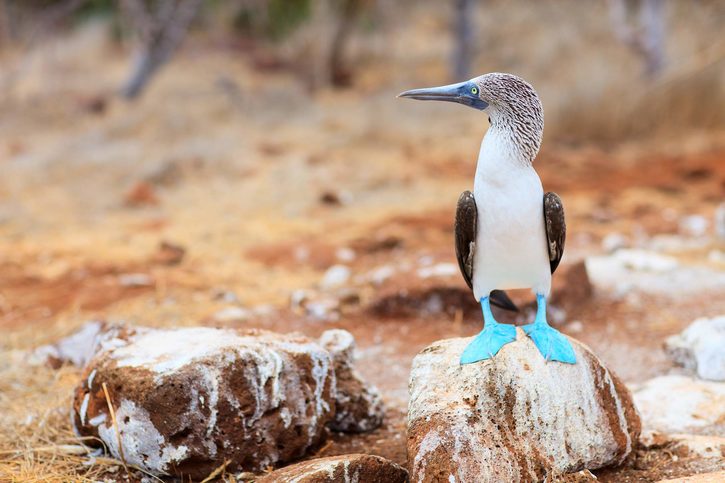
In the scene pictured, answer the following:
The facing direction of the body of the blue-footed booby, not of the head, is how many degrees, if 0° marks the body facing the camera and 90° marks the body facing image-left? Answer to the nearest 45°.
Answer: approximately 0°

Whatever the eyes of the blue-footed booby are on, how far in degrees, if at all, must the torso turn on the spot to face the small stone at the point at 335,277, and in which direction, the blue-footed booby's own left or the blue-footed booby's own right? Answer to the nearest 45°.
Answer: approximately 180°

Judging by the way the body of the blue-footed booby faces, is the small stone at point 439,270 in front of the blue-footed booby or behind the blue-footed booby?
behind

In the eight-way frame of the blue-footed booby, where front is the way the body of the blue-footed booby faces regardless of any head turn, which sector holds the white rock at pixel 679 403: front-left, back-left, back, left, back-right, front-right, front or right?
back-left

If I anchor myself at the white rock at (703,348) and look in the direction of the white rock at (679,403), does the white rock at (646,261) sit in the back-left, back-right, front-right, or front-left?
back-right

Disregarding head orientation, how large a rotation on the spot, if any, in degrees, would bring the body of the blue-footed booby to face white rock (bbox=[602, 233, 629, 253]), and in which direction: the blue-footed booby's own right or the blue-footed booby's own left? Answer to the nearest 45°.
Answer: approximately 180°

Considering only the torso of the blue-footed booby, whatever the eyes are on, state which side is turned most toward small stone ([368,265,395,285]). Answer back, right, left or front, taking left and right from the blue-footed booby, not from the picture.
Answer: back

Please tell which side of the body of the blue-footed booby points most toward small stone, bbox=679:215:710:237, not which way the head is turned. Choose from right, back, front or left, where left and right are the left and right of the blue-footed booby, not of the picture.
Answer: back

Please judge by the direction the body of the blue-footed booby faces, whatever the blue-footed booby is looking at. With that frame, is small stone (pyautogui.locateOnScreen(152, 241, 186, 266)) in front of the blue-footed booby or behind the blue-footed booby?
behind
